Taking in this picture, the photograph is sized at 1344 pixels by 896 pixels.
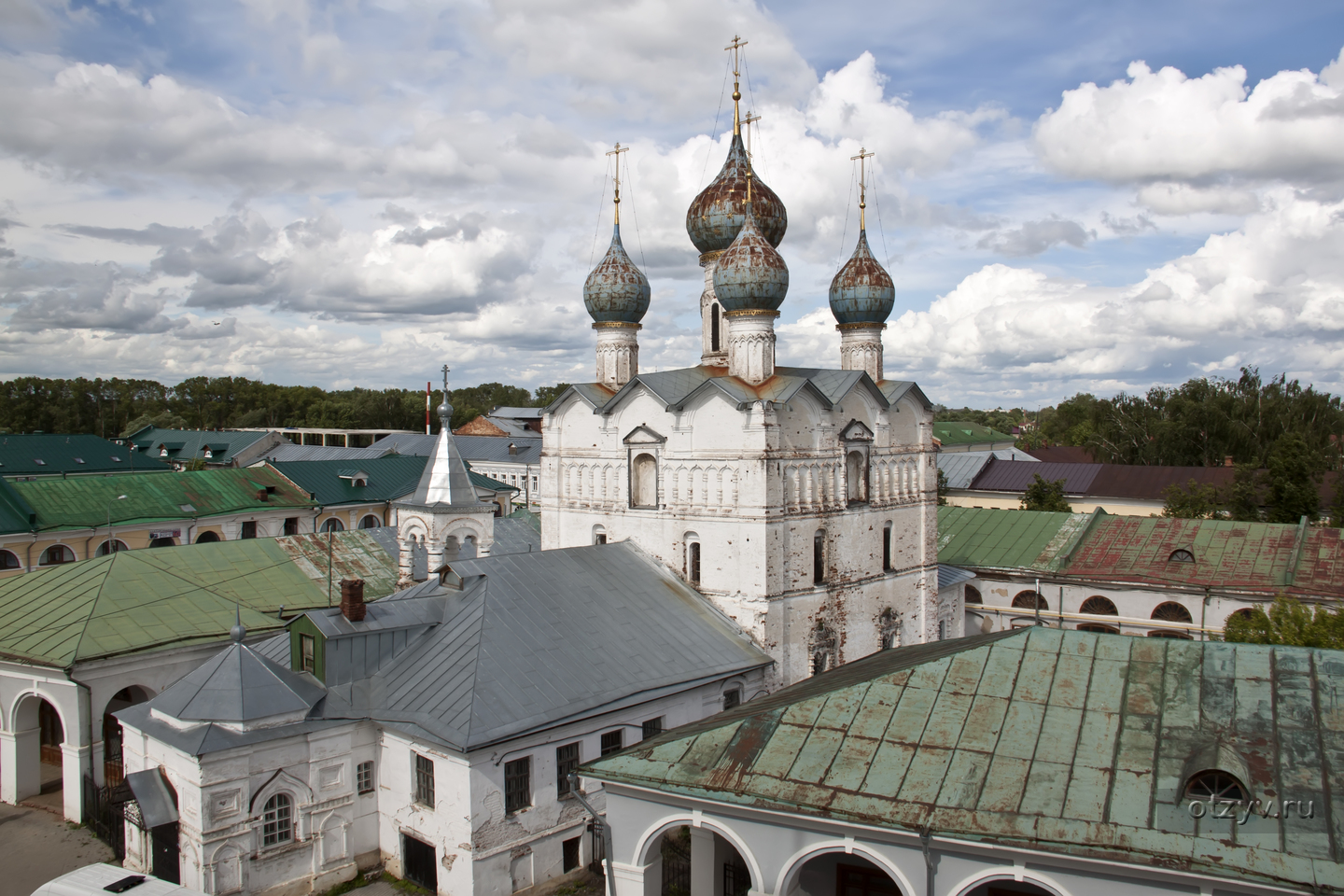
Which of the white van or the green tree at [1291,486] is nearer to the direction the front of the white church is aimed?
the white van

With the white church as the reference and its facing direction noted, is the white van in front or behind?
in front

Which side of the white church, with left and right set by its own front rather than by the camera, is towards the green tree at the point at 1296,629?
left

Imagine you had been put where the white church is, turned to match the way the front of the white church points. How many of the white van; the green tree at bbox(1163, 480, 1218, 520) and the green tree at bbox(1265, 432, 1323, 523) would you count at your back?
2

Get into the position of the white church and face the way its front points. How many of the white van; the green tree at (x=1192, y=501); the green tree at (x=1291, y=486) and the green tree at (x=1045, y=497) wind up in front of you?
1

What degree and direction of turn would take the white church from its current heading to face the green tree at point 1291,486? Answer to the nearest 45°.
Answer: approximately 180°

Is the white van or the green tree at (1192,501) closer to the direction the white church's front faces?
the white van

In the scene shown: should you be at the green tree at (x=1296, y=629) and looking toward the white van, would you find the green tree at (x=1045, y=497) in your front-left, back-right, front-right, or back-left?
back-right

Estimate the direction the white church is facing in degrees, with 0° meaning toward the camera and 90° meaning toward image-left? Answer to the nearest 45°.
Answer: approximately 45°
